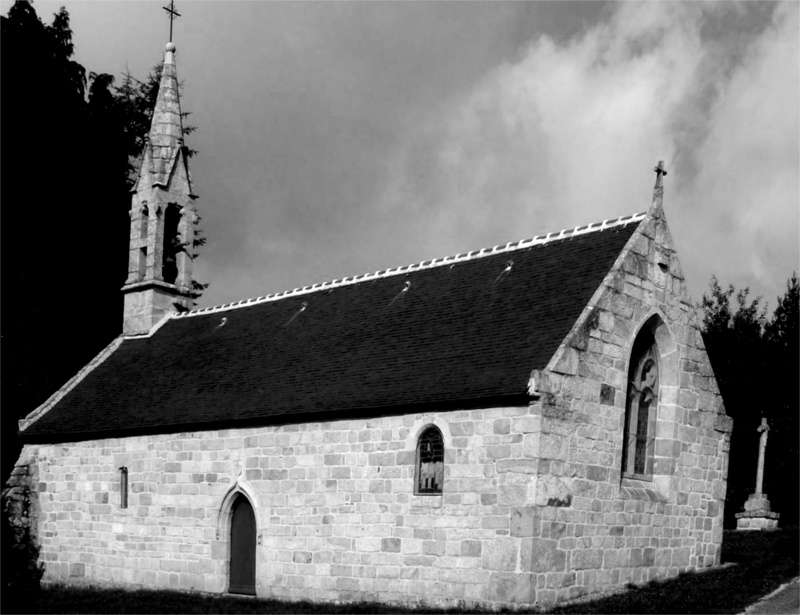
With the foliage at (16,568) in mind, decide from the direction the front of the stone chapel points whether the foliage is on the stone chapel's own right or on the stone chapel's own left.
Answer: on the stone chapel's own right

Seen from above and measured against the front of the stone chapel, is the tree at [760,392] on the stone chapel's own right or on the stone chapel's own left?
on the stone chapel's own left

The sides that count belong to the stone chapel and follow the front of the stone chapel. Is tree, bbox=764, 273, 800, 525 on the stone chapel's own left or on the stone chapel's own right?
on the stone chapel's own left

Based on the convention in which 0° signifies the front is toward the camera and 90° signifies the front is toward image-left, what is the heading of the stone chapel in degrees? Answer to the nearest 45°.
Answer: approximately 45°
